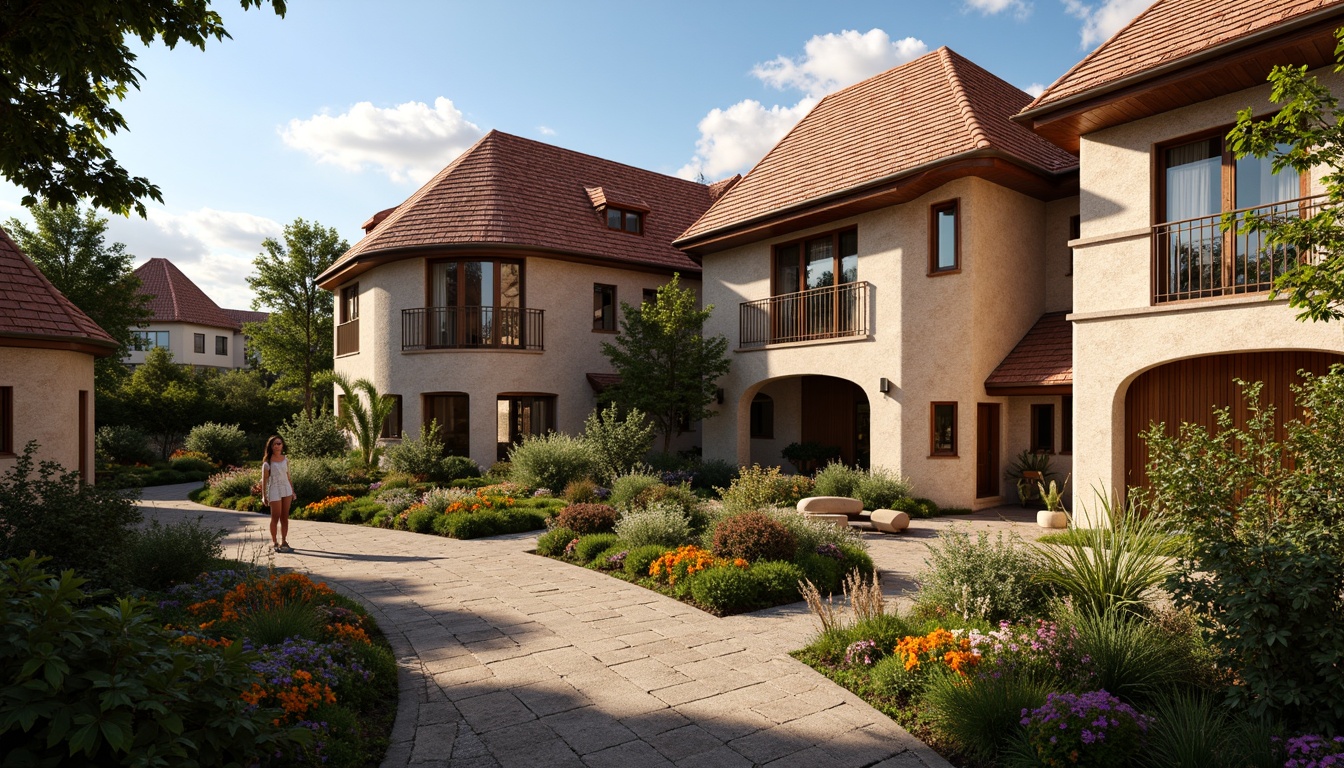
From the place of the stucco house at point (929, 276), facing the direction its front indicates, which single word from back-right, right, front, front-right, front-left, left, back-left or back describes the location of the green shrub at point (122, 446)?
front-right

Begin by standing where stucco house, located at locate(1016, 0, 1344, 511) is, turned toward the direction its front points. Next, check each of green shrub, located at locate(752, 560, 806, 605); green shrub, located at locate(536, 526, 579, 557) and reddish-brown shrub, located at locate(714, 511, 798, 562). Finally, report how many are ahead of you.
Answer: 3

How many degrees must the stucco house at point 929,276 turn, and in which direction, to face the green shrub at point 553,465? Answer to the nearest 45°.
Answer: approximately 45° to its right

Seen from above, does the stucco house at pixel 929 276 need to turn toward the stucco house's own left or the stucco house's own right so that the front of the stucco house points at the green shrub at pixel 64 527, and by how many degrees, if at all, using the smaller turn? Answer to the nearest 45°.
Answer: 0° — it already faces it

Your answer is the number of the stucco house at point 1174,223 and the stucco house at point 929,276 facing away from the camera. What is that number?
0

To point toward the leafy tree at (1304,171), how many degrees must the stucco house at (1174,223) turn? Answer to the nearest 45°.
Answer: approximately 45° to its left

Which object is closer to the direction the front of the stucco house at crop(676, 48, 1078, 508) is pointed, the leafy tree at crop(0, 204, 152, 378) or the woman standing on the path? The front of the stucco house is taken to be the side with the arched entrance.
the woman standing on the path

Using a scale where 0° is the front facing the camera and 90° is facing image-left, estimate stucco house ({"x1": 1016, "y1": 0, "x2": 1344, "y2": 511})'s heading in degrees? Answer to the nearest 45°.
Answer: approximately 45°

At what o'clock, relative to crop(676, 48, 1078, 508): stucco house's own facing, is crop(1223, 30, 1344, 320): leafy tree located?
The leafy tree is roughly at 10 o'clock from the stucco house.

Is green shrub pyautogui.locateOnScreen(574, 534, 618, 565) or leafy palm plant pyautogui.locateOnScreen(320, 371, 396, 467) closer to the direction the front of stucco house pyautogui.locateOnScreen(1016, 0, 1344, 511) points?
the green shrub
